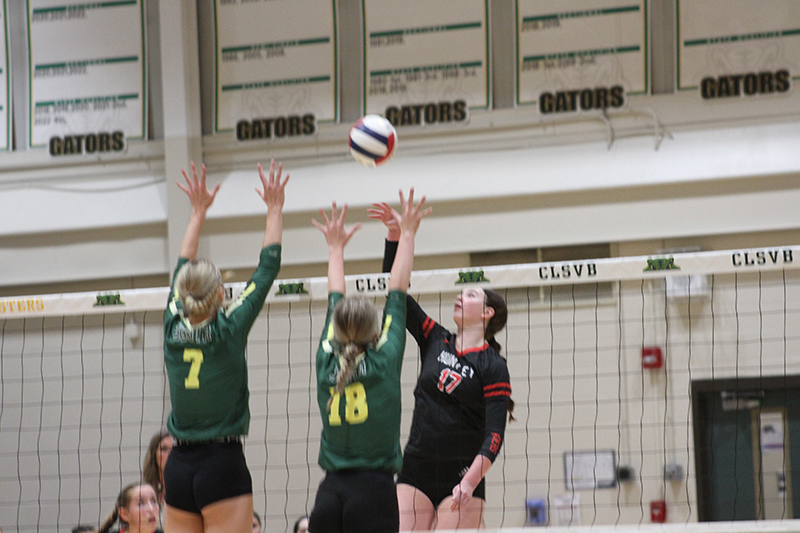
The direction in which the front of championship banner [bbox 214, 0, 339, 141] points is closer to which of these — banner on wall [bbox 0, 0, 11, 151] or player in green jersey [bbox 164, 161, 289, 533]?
the player in green jersey

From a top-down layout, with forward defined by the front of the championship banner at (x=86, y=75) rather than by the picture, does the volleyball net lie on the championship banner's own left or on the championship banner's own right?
on the championship banner's own left

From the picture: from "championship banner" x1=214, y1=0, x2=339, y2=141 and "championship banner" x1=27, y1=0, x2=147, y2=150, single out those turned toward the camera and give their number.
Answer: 2

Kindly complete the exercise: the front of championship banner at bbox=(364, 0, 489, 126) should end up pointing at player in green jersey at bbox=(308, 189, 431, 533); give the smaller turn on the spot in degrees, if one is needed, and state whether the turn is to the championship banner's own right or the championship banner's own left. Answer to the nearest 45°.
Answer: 0° — it already faces them

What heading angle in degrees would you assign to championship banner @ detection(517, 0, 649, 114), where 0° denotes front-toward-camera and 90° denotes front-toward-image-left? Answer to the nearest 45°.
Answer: approximately 0°
